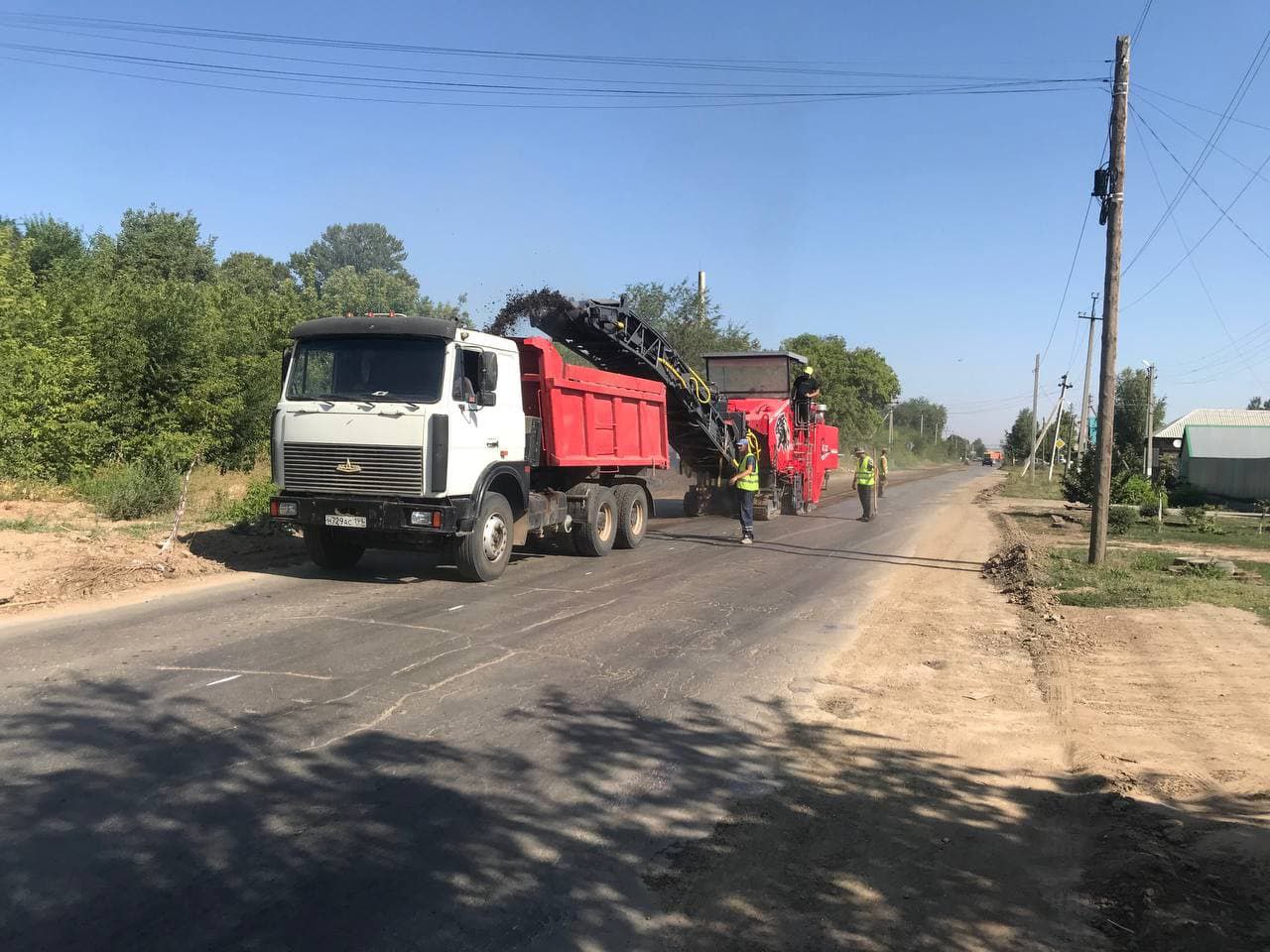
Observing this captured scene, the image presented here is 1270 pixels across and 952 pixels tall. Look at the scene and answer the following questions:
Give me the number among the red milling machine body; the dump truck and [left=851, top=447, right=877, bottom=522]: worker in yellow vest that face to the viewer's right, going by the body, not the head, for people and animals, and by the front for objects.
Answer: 0

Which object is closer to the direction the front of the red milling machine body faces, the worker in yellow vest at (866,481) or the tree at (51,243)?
the tree

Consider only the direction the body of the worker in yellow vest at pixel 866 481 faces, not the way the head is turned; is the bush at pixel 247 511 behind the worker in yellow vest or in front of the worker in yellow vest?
in front

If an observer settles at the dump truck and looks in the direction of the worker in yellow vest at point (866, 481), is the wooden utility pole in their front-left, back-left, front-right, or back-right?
front-right

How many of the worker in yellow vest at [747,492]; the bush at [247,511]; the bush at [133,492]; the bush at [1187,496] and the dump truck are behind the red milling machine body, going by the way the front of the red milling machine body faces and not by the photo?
1

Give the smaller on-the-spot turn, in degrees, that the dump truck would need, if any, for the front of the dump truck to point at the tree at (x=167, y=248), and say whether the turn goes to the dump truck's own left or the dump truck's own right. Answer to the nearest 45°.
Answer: approximately 135° to the dump truck's own right

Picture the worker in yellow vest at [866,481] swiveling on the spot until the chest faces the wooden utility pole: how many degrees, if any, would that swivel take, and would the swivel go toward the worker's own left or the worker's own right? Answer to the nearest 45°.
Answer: approximately 90° to the worker's own left

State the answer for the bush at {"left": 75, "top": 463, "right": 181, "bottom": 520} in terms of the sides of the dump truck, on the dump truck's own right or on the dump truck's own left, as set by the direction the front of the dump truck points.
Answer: on the dump truck's own right

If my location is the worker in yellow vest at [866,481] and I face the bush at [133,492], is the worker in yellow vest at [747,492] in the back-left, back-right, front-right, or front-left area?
front-left

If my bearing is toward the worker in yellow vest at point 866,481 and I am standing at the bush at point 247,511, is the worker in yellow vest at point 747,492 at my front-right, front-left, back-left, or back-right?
front-right

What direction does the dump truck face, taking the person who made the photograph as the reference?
facing the viewer and to the left of the viewer

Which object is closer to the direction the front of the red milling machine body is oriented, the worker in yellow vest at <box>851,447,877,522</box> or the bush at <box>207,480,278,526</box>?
the bush

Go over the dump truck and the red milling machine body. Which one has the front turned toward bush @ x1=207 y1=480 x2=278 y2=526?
the red milling machine body

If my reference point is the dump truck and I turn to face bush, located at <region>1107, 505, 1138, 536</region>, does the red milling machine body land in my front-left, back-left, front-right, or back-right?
front-left

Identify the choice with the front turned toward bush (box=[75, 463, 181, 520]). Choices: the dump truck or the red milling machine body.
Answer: the red milling machine body
